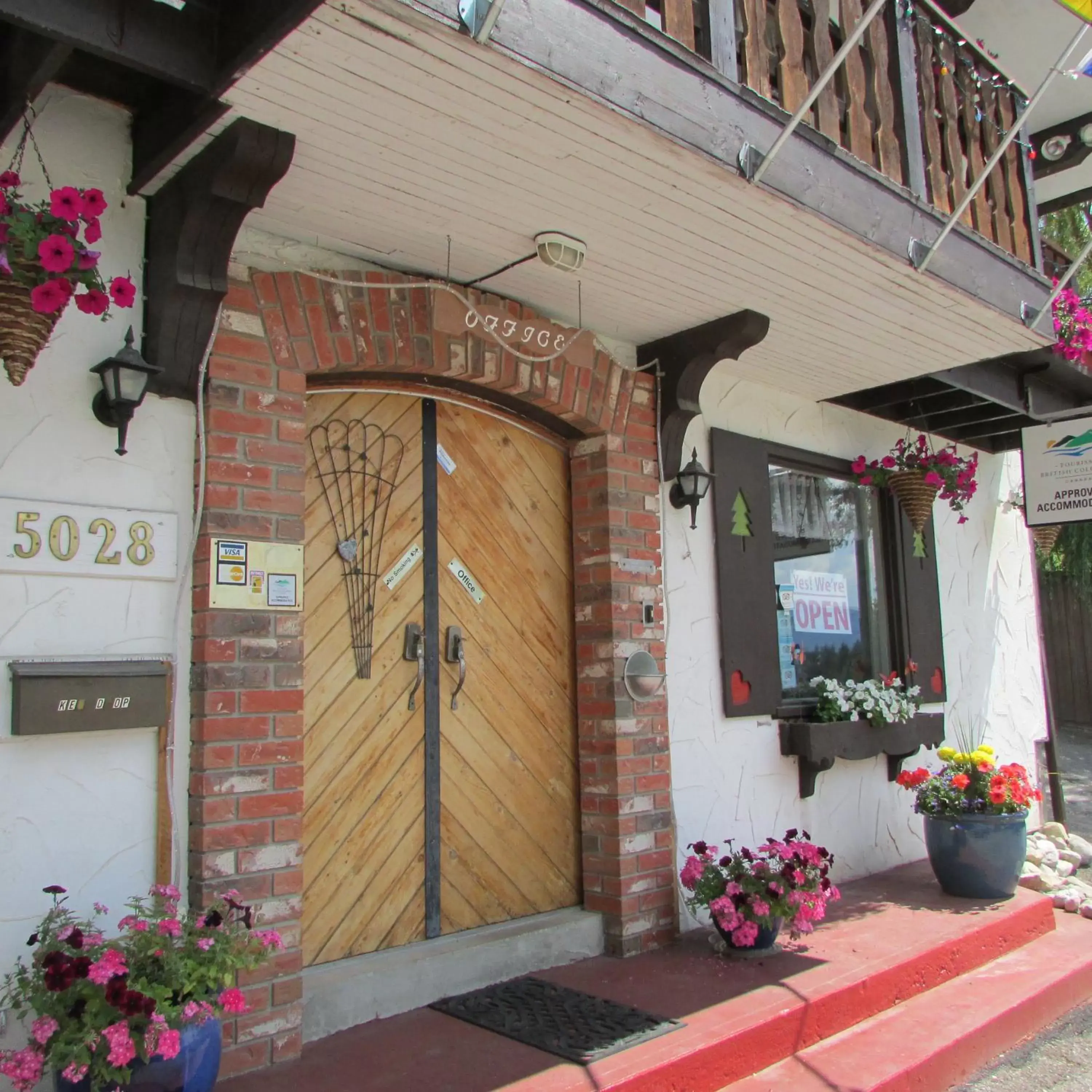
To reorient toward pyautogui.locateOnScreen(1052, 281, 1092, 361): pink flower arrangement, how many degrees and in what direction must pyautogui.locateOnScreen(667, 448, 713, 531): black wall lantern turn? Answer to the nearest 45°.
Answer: approximately 90° to its left

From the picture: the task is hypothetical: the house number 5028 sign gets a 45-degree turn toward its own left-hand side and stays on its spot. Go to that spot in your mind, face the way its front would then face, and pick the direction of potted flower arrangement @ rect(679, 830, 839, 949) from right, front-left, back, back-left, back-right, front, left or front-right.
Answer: front-left

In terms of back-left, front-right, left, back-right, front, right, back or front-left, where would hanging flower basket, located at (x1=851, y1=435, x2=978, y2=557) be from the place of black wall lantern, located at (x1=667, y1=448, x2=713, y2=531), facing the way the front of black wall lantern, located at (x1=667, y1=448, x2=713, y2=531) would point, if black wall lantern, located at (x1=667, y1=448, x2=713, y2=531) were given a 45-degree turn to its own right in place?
back-left

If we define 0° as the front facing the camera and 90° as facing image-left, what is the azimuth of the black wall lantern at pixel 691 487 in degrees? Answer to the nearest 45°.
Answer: approximately 315°

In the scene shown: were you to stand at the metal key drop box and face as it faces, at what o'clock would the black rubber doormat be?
The black rubber doormat is roughly at 9 o'clock from the metal key drop box.

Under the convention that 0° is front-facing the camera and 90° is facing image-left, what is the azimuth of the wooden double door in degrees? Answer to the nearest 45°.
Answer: approximately 315°

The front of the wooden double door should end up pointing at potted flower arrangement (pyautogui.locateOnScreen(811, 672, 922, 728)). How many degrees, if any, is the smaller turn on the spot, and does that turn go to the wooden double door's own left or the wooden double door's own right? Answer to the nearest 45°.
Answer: approximately 90° to the wooden double door's own left

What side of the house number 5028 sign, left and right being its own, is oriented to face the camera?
front

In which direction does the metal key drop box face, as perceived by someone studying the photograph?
facing the viewer

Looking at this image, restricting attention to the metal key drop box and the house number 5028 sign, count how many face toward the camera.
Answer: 2

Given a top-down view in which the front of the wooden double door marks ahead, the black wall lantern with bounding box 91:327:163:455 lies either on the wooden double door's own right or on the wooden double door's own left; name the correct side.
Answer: on the wooden double door's own right

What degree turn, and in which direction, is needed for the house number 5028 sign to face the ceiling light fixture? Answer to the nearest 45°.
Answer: approximately 90° to its left

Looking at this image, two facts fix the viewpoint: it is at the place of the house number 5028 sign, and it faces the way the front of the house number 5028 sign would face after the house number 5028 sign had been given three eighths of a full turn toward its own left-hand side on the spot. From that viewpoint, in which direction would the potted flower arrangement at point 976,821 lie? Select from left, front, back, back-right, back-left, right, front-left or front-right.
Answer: front-right

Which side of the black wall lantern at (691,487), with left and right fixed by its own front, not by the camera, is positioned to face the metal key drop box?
right
